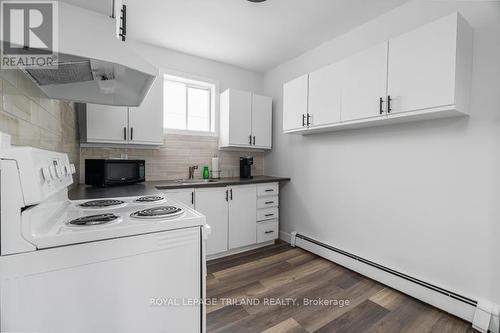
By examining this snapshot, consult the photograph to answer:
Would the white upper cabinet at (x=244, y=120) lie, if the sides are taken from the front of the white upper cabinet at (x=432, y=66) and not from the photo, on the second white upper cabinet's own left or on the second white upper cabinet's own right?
on the second white upper cabinet's own right

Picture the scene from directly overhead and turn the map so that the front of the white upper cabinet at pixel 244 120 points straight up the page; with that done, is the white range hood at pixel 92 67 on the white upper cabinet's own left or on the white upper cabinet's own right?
on the white upper cabinet's own right

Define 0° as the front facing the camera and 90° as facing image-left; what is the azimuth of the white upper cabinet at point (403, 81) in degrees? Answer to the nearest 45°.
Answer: approximately 45°

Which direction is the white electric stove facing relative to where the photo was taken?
to the viewer's right

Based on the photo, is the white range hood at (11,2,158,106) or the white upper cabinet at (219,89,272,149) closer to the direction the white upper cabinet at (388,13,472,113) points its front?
the white range hood

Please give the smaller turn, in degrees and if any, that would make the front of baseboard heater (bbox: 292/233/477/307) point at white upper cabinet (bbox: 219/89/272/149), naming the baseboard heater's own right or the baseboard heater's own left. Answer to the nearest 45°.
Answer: approximately 45° to the baseboard heater's own right

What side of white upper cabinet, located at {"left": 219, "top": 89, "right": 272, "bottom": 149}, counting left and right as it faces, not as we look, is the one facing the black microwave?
right

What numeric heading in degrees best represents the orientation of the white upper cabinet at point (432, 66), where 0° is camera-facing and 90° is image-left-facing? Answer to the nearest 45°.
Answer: approximately 45°

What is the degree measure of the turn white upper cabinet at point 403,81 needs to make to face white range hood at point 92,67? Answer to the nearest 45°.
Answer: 0° — it already faces it
